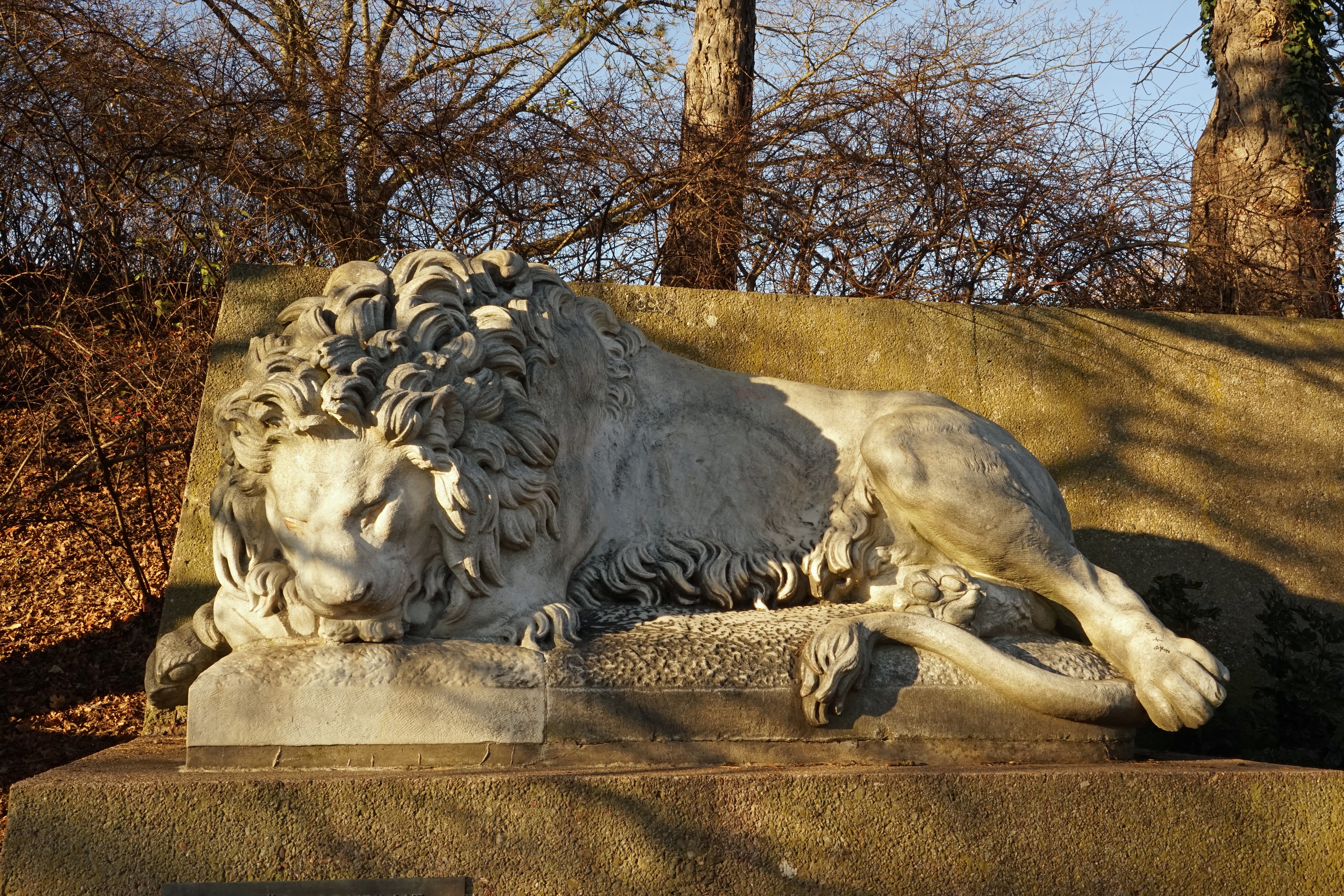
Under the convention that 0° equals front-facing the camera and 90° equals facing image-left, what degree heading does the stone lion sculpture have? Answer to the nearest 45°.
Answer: approximately 90°

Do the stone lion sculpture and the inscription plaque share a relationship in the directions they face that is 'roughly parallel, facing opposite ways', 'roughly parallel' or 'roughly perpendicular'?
roughly perpendicular

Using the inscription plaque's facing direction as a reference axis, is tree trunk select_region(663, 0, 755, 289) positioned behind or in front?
behind

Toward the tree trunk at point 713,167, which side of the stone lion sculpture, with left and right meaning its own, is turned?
right

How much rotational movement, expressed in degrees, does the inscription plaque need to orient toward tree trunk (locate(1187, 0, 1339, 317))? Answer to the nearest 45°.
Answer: approximately 135° to its left

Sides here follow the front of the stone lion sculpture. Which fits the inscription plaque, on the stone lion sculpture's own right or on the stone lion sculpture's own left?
on the stone lion sculpture's own left

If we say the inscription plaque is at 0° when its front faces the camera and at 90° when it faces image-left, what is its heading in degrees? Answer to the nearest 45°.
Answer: approximately 0°

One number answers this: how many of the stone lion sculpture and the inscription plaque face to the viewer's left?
1
